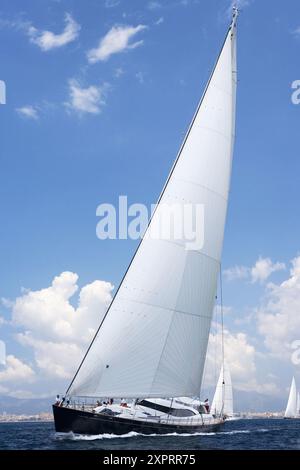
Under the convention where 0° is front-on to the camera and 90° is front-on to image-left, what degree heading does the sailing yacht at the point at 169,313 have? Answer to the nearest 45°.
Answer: approximately 45°
